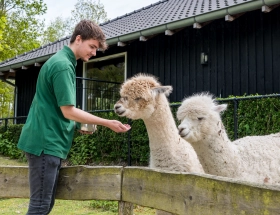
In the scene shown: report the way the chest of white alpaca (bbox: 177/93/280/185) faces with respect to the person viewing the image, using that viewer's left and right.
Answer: facing to the left of the viewer

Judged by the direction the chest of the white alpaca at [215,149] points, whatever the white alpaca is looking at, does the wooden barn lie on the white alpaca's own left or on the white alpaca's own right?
on the white alpaca's own right

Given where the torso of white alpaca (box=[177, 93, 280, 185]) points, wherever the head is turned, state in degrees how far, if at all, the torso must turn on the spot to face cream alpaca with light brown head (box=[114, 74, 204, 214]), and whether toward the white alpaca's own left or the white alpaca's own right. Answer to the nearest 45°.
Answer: approximately 45° to the white alpaca's own right

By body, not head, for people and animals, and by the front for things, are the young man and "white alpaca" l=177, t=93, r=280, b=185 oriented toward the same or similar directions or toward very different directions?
very different directions

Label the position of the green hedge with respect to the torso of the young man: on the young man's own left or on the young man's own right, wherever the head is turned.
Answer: on the young man's own left

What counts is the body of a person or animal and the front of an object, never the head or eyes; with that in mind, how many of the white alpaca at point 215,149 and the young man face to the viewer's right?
1

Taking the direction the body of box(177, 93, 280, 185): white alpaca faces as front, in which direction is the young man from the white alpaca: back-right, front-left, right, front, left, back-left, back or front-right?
front-left

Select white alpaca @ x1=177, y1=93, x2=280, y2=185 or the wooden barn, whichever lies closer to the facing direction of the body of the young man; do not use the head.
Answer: the white alpaca

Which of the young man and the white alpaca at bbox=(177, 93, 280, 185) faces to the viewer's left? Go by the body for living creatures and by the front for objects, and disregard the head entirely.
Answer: the white alpaca

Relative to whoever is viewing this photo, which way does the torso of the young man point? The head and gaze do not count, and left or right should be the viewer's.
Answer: facing to the right of the viewer

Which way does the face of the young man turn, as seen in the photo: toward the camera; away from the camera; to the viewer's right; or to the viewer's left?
to the viewer's right
